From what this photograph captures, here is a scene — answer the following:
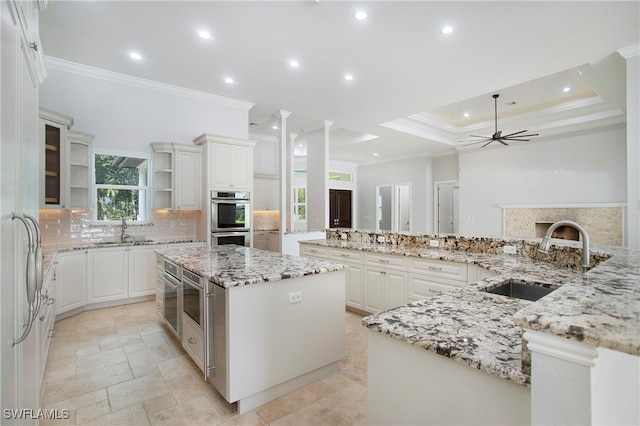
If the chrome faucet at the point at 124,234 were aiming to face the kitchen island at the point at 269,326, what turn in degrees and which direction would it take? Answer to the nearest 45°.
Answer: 0° — it already faces it

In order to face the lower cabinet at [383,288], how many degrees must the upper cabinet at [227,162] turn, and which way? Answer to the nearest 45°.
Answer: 0° — it already faces it

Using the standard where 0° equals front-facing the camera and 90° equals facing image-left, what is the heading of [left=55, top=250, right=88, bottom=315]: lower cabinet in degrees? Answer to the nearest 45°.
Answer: approximately 315°

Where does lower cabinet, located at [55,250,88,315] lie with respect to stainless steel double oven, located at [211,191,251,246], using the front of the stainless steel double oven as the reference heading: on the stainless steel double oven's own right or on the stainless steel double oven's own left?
on the stainless steel double oven's own right

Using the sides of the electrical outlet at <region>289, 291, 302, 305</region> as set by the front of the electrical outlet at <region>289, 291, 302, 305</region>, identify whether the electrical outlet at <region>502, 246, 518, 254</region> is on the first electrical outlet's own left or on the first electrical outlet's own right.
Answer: on the first electrical outlet's own left
